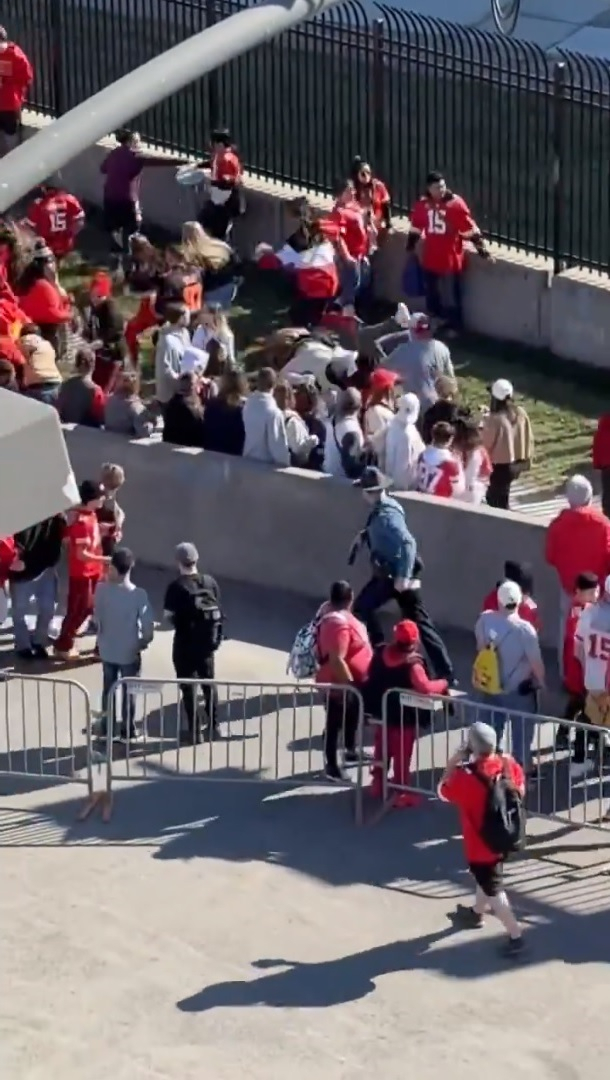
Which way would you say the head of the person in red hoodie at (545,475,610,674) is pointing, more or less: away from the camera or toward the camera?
away from the camera

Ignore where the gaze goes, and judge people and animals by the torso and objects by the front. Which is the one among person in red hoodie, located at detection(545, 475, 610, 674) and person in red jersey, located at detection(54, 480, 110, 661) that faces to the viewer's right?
the person in red jersey

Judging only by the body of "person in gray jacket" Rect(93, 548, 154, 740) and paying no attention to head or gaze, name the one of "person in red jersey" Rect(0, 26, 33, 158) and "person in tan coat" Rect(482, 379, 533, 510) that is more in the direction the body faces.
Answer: the person in red jersey

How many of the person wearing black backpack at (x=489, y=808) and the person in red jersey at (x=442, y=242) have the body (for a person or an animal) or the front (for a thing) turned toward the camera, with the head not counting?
1

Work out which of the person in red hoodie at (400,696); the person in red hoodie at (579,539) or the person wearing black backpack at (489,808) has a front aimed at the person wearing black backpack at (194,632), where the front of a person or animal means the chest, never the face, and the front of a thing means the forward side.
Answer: the person wearing black backpack at (489,808)

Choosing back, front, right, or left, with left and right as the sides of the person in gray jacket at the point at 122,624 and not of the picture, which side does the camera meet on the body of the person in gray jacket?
back

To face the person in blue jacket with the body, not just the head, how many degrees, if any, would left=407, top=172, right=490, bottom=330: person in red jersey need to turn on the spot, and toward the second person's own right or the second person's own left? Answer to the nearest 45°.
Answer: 0° — they already face them

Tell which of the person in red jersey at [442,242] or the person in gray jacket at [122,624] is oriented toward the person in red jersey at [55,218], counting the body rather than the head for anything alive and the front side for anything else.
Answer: the person in gray jacket

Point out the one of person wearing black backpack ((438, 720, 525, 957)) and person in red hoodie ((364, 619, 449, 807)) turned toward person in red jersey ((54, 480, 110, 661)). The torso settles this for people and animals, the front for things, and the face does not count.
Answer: the person wearing black backpack

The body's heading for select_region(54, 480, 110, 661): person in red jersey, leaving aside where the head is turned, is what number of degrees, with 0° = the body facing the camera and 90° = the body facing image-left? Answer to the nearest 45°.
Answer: approximately 270°
